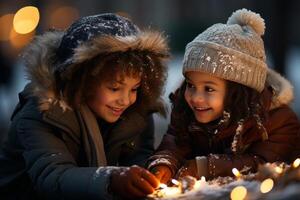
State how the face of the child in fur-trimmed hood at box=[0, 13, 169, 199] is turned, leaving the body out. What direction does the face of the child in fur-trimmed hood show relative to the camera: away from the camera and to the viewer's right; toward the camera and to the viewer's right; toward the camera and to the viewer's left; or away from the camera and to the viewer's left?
toward the camera and to the viewer's right

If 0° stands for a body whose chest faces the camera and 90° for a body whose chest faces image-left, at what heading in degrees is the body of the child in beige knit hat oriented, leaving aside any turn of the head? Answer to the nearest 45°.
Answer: approximately 45°
